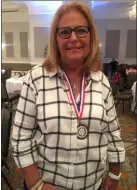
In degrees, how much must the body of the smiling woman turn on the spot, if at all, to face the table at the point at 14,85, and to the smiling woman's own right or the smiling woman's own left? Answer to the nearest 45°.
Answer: approximately 180°

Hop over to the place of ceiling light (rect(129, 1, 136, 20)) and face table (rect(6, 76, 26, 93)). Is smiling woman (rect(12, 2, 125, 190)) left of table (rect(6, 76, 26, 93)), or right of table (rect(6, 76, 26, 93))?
left

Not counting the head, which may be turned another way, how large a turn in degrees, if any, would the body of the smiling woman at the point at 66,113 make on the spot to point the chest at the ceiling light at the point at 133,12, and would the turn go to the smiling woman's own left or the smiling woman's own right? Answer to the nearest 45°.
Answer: approximately 180°

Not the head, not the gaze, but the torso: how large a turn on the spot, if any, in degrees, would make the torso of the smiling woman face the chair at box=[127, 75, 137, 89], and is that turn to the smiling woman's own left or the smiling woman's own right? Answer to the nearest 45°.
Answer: approximately 180°

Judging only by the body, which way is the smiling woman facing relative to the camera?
toward the camera

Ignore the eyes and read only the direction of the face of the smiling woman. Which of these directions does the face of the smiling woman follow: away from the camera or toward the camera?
toward the camera
